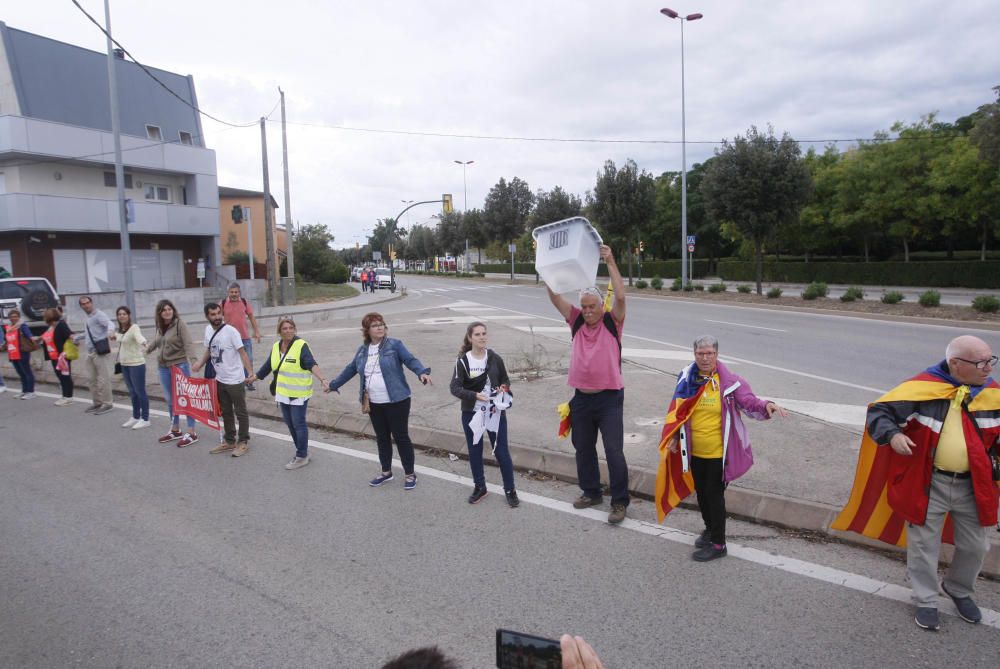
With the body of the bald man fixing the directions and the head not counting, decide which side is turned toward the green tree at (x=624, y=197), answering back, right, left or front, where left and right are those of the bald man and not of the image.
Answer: back

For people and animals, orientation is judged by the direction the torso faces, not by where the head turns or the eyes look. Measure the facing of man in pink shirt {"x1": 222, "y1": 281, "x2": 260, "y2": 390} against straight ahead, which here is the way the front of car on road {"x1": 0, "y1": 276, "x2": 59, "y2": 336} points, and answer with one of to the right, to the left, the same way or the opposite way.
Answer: the opposite way

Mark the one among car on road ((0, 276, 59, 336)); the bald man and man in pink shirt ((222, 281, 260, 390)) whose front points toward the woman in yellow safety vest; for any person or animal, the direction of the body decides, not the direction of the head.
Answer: the man in pink shirt

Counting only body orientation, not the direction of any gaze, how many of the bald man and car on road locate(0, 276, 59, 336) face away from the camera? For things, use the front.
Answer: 1

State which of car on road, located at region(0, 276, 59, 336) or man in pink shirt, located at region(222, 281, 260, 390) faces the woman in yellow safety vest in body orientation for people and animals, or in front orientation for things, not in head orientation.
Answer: the man in pink shirt

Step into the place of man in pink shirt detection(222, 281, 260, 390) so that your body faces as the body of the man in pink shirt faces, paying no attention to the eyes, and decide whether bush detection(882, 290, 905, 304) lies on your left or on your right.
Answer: on your left

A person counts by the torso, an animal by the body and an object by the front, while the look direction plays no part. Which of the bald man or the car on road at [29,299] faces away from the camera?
the car on road

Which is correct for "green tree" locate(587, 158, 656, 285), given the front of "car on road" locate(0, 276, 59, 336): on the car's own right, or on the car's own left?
on the car's own right

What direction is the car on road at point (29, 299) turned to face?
away from the camera
